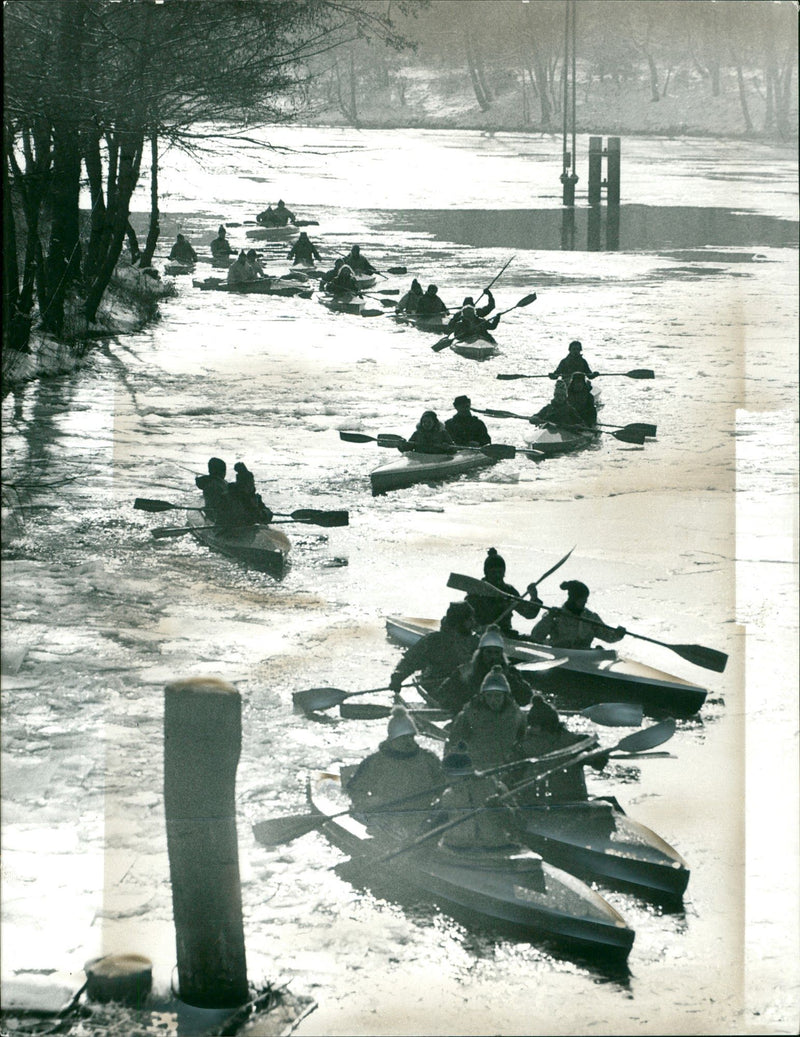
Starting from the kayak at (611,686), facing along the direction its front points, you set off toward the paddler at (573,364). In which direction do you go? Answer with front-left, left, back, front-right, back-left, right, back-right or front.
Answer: back-left

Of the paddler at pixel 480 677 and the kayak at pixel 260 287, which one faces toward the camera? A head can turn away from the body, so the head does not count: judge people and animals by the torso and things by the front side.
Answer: the paddler

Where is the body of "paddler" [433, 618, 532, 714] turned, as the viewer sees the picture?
toward the camera

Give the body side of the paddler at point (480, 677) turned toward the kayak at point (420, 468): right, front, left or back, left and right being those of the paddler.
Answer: back

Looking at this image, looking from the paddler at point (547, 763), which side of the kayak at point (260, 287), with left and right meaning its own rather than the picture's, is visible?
right

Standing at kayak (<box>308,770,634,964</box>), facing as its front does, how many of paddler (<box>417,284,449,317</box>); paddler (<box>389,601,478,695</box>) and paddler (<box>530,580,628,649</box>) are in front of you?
0

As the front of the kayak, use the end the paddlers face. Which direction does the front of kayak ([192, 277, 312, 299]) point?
to the viewer's right

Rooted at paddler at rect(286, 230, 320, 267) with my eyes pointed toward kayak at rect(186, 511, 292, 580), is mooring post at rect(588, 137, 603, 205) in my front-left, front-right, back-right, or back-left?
back-left

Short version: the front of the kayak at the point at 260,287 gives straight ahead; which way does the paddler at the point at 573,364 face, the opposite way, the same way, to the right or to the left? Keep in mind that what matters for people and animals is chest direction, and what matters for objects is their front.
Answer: to the right

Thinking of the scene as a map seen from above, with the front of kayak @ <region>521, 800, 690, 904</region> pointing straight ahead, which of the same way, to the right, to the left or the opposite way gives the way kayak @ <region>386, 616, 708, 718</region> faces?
the same way

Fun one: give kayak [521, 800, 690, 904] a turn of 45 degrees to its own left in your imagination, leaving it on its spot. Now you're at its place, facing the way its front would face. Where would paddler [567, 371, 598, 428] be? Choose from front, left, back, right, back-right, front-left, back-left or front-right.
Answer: left

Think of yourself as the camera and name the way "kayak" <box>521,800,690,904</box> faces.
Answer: facing the viewer and to the right of the viewer

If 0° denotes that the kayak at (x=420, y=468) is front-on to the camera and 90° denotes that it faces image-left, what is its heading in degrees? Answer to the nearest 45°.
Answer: approximately 45°

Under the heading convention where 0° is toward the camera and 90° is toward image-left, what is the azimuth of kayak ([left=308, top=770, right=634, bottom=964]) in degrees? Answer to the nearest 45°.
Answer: approximately 315°

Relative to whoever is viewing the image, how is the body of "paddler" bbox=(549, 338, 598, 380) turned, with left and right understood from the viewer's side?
facing the viewer
